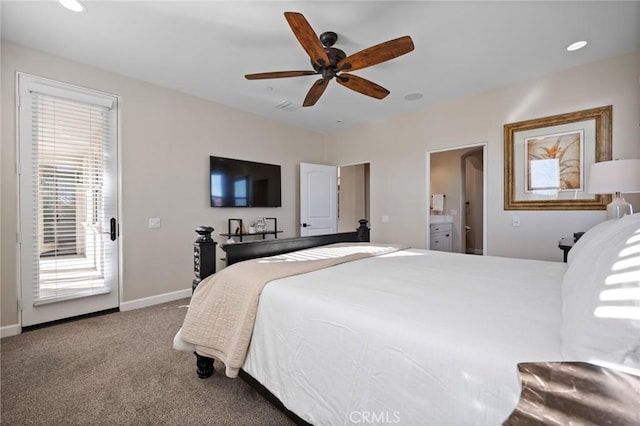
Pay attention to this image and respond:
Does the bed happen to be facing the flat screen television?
yes

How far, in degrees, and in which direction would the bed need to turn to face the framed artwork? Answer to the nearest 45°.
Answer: approximately 90° to its right

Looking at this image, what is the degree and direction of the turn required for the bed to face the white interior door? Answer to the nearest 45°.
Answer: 0° — it already faces it

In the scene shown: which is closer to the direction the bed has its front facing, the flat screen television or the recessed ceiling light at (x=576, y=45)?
the flat screen television

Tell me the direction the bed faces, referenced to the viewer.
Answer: facing away from the viewer and to the left of the viewer

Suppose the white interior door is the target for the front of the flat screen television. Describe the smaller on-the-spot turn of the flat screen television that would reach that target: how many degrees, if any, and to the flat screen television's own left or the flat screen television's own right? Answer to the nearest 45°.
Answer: approximately 90° to the flat screen television's own left

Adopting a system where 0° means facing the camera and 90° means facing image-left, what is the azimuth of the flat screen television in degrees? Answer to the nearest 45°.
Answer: approximately 315°

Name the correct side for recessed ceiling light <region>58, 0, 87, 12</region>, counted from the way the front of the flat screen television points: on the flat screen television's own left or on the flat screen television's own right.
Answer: on the flat screen television's own right

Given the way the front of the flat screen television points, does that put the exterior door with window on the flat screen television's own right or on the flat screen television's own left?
on the flat screen television's own right

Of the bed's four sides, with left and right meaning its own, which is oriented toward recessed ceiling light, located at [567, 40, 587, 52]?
right

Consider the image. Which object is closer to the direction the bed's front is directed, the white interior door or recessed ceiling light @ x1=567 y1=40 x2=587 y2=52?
the white interior door
